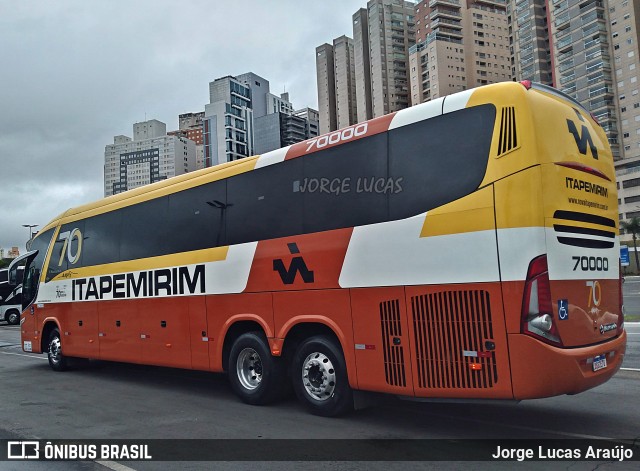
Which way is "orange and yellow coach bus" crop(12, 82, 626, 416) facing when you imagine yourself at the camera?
facing away from the viewer and to the left of the viewer
